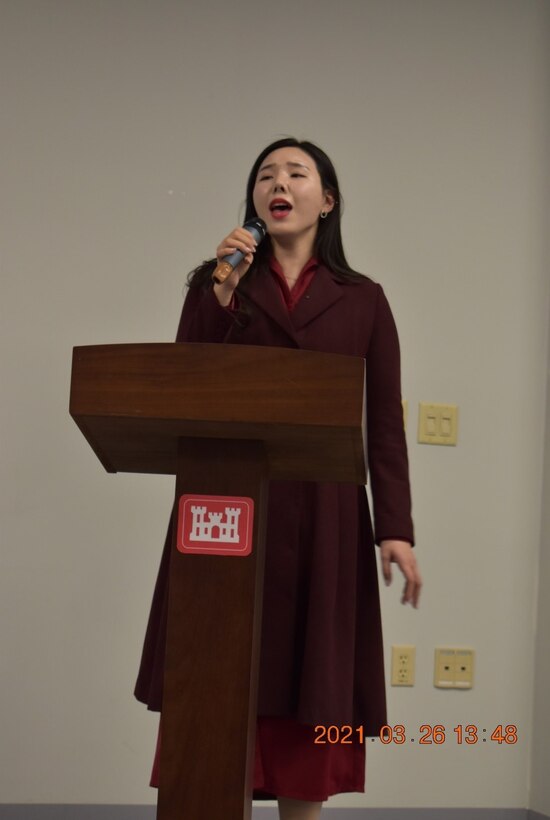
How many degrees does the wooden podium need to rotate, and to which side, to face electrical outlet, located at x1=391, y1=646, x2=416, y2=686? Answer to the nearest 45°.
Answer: approximately 180°

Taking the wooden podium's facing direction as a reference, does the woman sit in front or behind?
behind

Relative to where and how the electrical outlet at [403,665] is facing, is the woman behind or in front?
in front

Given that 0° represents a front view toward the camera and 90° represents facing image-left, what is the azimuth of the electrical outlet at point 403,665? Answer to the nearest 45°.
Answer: approximately 0°

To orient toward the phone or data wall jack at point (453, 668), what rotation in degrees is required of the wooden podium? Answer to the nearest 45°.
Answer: approximately 180°

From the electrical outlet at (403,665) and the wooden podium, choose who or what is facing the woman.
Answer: the electrical outlet

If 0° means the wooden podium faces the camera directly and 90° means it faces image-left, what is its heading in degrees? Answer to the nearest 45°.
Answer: approximately 0°

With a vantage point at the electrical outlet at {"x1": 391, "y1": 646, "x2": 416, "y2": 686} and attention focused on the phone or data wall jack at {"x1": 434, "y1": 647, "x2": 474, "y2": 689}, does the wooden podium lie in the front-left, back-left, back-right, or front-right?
back-right
